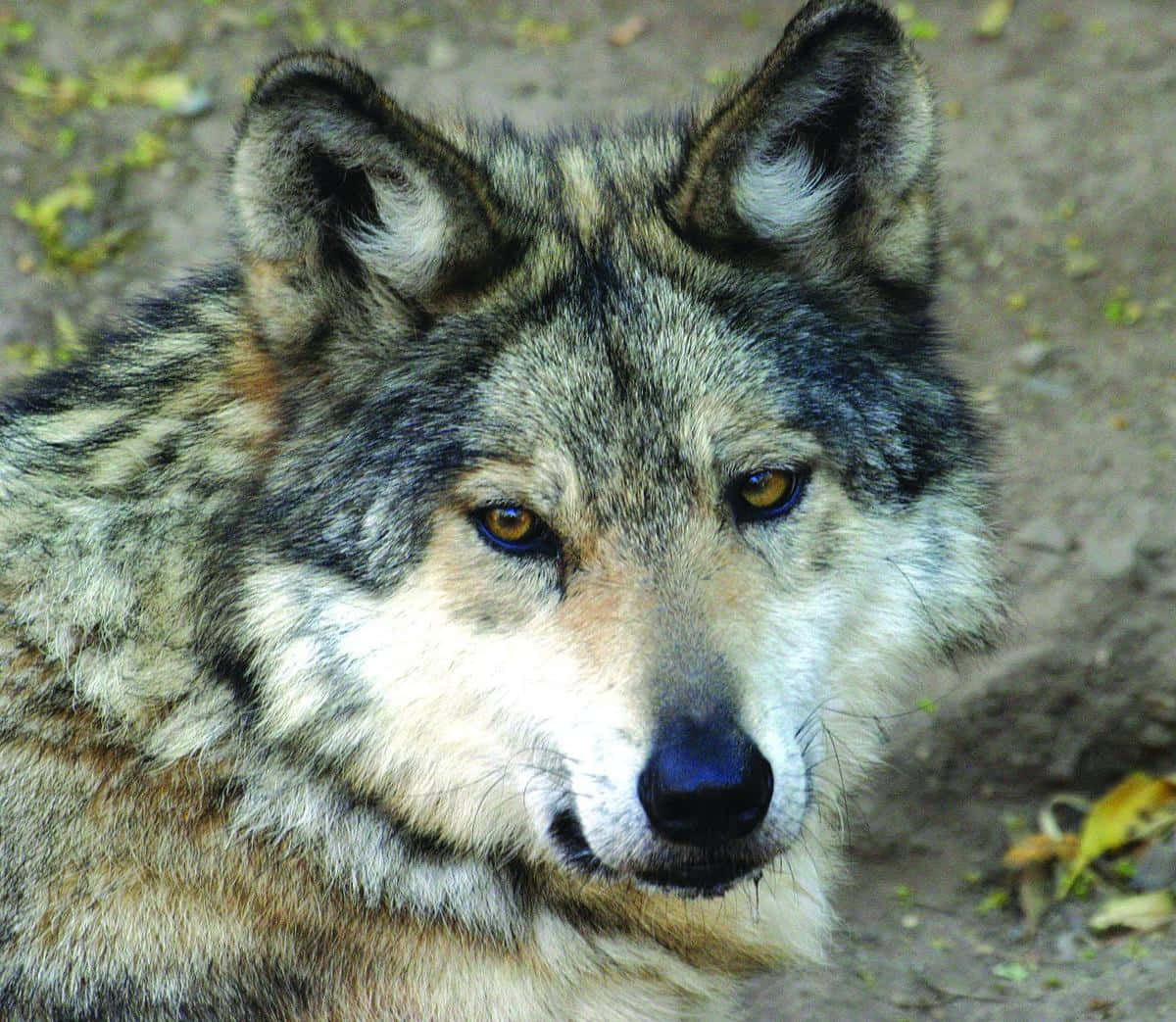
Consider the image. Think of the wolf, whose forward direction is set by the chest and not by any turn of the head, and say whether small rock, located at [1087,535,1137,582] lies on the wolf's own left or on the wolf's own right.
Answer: on the wolf's own left

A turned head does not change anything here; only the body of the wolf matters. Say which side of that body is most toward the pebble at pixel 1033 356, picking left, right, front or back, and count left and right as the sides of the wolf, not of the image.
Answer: left

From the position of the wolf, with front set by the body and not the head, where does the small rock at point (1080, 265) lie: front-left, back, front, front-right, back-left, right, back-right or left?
left

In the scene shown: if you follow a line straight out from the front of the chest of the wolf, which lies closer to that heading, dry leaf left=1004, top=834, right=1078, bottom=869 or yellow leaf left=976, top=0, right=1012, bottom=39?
the dry leaf

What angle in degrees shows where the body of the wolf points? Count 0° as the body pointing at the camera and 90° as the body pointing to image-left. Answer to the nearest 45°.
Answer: approximately 315°

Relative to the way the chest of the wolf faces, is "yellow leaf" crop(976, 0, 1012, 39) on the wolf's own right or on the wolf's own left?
on the wolf's own left

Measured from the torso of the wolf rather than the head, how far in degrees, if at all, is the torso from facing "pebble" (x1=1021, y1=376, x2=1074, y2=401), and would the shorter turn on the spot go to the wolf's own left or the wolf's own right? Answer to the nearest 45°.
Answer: approximately 90° to the wolf's own left

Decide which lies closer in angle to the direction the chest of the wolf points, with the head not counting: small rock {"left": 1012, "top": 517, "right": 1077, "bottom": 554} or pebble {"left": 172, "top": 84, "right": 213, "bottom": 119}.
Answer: the small rock
